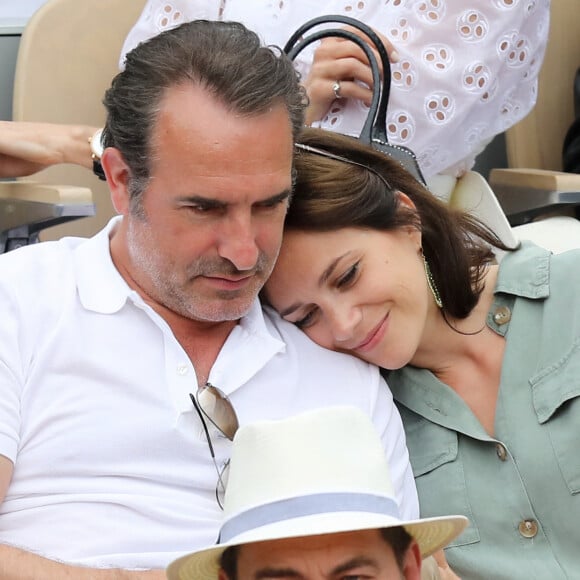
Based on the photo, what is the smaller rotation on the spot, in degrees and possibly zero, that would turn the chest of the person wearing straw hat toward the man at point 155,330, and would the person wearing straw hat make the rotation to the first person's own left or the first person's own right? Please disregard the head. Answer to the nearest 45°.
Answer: approximately 135° to the first person's own right

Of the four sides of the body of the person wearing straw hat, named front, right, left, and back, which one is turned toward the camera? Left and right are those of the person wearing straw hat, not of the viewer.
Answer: front

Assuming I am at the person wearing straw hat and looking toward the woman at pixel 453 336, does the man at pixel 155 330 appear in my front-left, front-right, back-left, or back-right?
front-left

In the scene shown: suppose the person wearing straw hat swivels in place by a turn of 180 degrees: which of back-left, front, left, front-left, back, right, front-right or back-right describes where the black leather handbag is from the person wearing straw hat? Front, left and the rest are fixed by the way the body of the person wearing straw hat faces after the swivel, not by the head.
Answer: front

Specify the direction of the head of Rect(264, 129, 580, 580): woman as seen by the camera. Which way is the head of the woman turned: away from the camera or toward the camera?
toward the camera

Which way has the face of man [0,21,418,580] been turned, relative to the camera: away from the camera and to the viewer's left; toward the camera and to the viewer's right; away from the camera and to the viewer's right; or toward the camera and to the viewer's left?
toward the camera and to the viewer's right

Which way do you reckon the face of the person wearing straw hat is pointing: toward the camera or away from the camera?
toward the camera

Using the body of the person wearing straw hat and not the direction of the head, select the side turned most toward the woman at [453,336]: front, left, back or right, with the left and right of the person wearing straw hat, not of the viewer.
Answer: back

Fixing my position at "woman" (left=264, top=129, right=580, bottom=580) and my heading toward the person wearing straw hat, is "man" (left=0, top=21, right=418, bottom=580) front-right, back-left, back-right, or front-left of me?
front-right

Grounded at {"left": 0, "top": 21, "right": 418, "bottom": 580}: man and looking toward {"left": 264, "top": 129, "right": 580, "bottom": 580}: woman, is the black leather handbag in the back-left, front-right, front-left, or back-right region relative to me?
front-left
